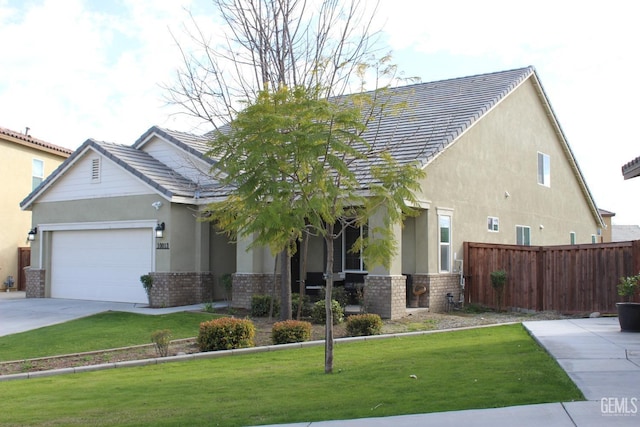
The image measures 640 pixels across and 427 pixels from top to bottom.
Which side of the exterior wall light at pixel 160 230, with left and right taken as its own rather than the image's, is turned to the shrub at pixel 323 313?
left

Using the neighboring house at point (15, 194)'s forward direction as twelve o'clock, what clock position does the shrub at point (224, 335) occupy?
The shrub is roughly at 10 o'clock from the neighboring house.

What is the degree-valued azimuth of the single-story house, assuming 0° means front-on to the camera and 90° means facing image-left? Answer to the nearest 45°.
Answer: approximately 45°

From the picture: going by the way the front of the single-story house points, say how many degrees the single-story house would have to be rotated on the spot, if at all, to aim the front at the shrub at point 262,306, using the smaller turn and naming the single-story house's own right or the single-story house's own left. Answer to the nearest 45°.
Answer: approximately 45° to the single-story house's own left

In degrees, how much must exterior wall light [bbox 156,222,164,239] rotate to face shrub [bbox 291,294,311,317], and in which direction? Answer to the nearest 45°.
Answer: approximately 90° to its left

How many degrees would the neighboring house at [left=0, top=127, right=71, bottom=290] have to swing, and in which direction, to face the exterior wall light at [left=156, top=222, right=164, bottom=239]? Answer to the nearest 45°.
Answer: approximately 45° to its left

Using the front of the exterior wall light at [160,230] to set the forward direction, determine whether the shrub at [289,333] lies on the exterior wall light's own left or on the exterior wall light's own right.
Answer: on the exterior wall light's own left

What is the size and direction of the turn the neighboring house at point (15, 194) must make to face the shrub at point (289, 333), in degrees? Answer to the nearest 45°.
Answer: approximately 45° to its left

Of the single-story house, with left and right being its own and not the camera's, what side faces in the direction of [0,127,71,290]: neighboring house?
right

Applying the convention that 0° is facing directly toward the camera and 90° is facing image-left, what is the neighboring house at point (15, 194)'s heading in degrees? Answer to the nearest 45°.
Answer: approximately 45°
